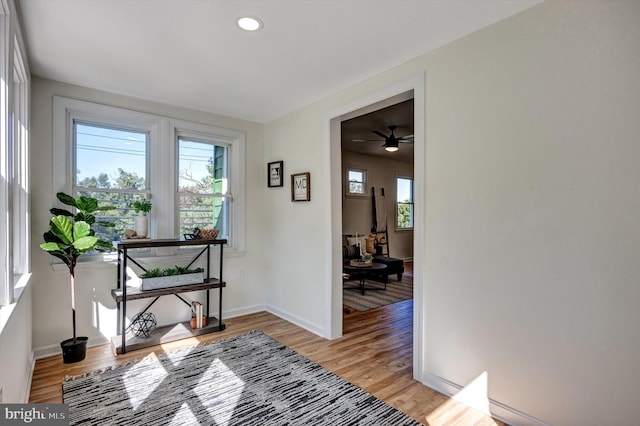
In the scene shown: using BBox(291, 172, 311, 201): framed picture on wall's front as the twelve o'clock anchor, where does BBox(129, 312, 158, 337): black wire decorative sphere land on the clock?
The black wire decorative sphere is roughly at 1 o'clock from the framed picture on wall.

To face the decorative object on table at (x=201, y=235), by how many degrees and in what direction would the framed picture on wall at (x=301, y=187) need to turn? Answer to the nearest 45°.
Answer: approximately 45° to its right

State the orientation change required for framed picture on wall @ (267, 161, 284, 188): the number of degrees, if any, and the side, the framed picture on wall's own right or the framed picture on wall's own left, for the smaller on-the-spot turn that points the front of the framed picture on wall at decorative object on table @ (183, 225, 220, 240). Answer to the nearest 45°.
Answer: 0° — it already faces it

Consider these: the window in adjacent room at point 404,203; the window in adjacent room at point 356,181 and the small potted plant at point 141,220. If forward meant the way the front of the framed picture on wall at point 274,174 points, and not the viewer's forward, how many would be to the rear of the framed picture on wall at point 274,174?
2

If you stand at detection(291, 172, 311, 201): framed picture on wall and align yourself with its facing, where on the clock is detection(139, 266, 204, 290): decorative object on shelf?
The decorative object on shelf is roughly at 1 o'clock from the framed picture on wall.

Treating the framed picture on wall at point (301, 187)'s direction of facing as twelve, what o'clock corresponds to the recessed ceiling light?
The recessed ceiling light is roughly at 11 o'clock from the framed picture on wall.

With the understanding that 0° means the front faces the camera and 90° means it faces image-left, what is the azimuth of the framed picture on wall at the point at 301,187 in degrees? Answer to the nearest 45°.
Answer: approximately 45°

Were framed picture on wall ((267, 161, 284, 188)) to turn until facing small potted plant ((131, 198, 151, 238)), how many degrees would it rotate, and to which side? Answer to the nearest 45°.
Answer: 0° — it already faces it

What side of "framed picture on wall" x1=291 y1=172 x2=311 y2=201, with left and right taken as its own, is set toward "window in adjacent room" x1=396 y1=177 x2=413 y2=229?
back
